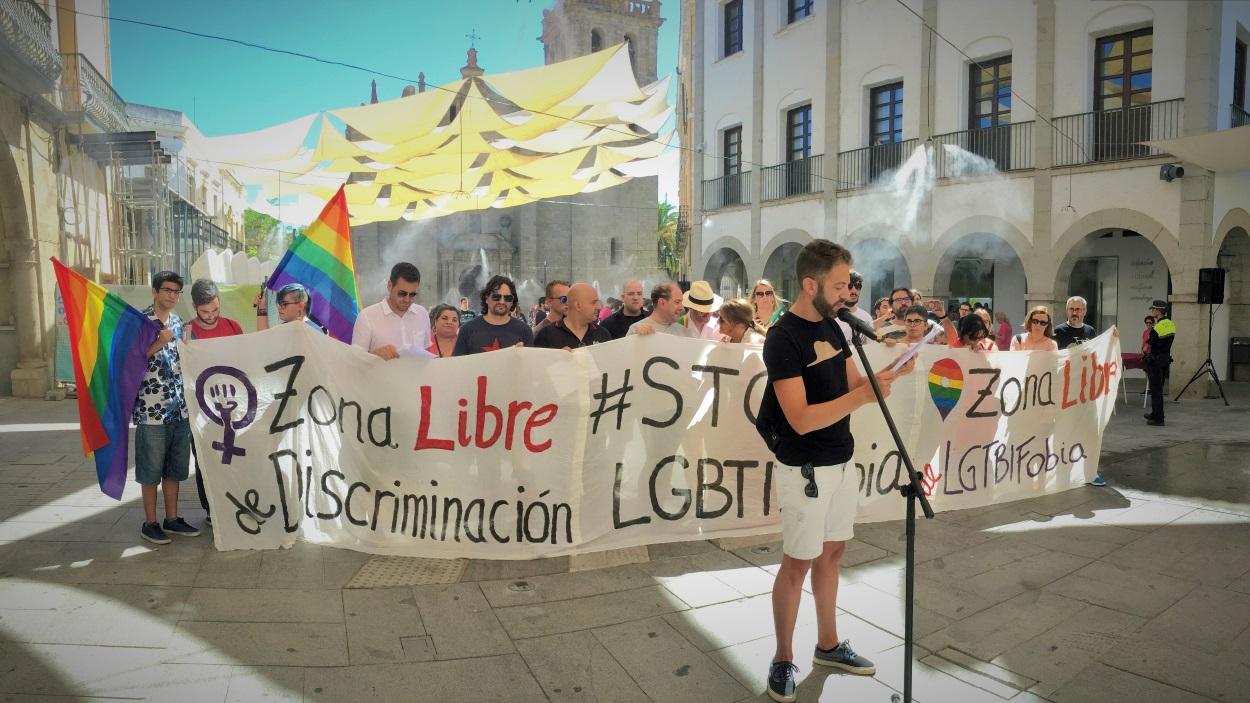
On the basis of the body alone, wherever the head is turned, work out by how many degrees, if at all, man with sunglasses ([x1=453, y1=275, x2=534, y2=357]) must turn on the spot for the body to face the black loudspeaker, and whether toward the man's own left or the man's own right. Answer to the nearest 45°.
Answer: approximately 135° to the man's own left

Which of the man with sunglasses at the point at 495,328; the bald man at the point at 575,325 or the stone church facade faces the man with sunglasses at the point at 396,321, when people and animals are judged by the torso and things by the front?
the stone church facade

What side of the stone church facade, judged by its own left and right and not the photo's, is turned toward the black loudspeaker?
front

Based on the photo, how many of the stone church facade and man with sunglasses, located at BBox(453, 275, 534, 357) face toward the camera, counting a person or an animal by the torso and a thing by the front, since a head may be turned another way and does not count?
2

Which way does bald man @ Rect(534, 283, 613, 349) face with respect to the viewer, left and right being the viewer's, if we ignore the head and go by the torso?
facing the viewer and to the right of the viewer

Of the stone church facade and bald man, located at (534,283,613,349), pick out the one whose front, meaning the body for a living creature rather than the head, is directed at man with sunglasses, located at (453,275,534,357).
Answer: the stone church facade

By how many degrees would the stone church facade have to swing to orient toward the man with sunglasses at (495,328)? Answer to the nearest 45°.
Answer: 0° — it already faces them

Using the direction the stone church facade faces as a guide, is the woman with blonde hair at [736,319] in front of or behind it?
in front

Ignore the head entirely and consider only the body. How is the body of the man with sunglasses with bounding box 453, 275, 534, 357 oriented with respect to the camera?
toward the camera

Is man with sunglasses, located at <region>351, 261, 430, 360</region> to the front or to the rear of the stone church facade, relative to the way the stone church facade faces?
to the front

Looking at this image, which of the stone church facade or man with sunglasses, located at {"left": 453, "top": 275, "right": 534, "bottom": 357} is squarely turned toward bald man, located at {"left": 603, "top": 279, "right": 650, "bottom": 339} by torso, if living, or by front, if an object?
the stone church facade

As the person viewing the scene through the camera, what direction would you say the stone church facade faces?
facing the viewer

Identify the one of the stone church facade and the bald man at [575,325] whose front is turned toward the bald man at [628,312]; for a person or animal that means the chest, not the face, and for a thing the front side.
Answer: the stone church facade
